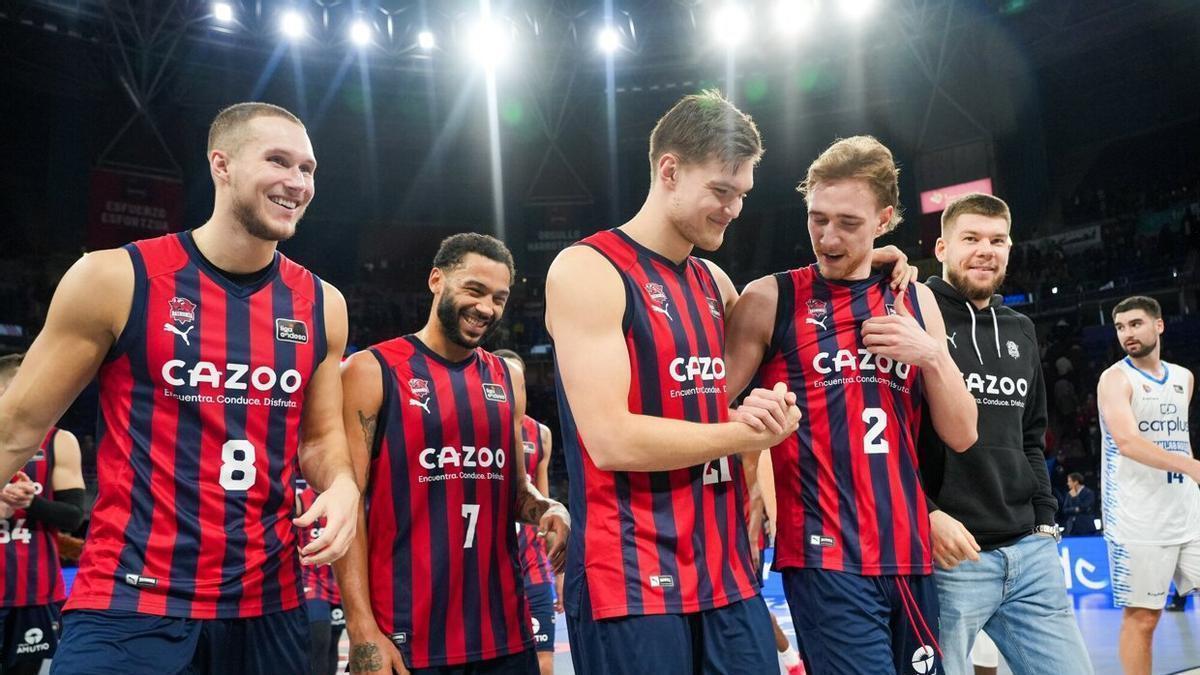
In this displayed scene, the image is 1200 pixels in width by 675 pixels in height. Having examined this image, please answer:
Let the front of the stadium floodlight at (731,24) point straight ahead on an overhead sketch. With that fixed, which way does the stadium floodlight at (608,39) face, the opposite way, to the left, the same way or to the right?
the same way

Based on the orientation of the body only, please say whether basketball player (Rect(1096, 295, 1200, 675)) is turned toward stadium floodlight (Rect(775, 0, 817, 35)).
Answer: no

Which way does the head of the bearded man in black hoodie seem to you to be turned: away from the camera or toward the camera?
toward the camera

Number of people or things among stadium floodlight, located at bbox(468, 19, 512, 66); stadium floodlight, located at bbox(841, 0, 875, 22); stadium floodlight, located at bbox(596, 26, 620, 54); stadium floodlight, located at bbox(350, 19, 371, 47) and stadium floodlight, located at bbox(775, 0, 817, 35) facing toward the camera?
5

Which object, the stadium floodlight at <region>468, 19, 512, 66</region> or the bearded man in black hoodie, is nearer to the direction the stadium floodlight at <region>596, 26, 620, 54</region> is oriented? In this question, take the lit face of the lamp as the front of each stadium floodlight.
the bearded man in black hoodie

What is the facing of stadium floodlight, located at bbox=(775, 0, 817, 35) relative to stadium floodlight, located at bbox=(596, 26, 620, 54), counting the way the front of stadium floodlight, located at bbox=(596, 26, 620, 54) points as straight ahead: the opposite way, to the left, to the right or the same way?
the same way

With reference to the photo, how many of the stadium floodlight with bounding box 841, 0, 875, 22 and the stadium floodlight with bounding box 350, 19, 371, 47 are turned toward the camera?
2

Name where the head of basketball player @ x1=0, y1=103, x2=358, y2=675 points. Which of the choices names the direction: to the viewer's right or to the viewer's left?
to the viewer's right

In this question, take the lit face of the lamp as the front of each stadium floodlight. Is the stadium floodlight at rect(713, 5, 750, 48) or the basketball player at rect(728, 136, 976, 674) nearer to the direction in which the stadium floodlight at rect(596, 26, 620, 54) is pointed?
the basketball player

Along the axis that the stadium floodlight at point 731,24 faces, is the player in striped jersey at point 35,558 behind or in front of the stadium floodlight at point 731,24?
in front

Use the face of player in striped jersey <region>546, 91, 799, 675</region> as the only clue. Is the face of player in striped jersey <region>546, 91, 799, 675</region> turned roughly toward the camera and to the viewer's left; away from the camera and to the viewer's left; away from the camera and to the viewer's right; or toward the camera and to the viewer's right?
toward the camera and to the viewer's right

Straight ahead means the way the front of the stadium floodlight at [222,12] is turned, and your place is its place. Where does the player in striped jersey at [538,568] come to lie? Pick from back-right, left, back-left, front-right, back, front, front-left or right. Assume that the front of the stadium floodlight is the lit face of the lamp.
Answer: front

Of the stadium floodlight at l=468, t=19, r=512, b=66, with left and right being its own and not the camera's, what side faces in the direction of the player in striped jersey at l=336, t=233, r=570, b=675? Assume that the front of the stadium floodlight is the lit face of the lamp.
front

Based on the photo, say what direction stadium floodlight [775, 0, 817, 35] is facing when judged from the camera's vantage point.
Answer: facing the viewer

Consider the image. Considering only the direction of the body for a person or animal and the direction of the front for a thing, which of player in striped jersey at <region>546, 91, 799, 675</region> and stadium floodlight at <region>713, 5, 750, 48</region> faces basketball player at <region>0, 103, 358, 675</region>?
the stadium floodlight

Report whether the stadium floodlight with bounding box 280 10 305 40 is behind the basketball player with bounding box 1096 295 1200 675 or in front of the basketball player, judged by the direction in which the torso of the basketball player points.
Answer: behind

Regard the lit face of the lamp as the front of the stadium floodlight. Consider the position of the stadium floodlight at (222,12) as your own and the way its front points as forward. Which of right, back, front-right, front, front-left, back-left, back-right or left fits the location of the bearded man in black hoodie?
front

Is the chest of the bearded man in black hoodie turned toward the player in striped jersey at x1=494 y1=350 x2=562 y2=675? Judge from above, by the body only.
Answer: no

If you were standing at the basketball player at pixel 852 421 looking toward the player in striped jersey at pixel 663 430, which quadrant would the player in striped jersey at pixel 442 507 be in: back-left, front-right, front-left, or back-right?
front-right
